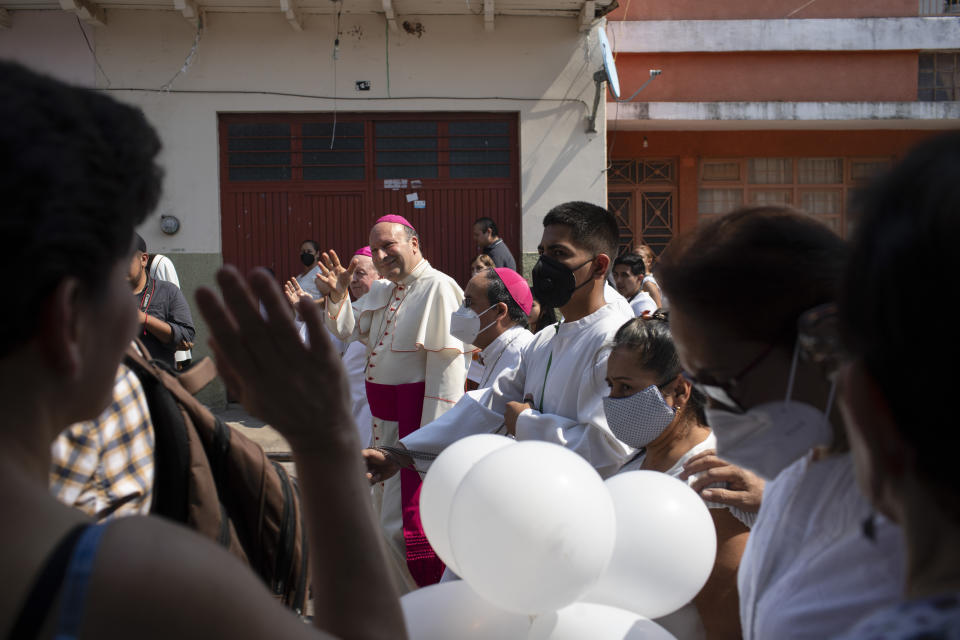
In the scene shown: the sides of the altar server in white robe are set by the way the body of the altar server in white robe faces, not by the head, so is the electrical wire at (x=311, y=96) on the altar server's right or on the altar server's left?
on the altar server's right

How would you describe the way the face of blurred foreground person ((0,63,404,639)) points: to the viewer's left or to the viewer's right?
to the viewer's right

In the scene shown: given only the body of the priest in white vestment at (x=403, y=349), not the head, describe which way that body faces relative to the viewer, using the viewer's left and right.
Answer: facing the viewer and to the left of the viewer

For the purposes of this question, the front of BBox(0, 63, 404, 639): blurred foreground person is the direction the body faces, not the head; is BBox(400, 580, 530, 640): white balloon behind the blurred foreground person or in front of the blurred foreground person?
in front

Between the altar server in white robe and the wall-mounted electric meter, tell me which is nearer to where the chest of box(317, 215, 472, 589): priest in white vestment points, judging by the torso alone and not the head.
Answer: the altar server in white robe

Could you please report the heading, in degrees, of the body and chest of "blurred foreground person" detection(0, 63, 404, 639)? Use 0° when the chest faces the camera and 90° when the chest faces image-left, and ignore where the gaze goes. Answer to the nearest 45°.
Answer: approximately 225°

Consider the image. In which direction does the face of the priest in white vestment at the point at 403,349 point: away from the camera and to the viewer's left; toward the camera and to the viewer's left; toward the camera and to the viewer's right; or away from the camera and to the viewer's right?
toward the camera and to the viewer's left

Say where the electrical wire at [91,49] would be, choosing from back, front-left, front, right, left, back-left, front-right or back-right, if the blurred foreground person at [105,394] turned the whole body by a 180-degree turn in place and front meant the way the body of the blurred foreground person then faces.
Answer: back-right

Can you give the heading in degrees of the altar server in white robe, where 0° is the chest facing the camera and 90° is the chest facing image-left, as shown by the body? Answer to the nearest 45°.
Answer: approximately 45°

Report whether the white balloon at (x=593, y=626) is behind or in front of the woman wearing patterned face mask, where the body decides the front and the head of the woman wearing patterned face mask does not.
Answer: in front

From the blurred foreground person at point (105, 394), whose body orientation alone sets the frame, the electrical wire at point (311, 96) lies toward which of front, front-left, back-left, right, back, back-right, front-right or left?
front-left

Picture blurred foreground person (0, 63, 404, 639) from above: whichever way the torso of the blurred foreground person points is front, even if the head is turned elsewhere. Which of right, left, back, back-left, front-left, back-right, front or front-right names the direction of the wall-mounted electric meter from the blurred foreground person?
front-left
